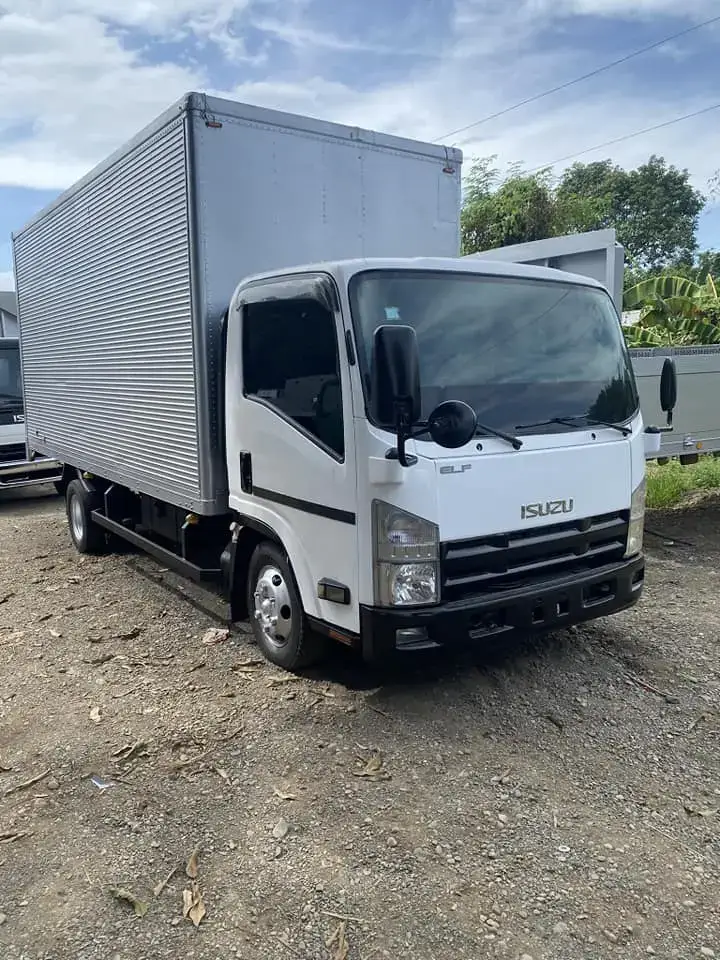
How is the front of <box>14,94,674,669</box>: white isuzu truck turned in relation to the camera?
facing the viewer and to the right of the viewer

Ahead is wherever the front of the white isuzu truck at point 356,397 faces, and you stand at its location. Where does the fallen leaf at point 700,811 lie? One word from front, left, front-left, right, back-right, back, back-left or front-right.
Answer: front

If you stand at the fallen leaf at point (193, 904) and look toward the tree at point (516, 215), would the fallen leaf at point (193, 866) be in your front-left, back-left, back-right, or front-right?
front-left

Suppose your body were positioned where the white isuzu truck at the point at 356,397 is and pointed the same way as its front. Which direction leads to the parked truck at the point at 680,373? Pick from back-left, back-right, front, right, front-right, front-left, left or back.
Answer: left

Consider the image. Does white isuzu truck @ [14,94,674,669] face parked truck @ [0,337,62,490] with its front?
no

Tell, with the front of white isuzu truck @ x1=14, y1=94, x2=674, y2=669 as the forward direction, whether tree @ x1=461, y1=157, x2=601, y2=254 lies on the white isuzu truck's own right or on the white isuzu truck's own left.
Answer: on the white isuzu truck's own left

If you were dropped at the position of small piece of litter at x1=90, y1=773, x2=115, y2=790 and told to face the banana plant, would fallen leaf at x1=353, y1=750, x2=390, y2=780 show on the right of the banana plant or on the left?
right

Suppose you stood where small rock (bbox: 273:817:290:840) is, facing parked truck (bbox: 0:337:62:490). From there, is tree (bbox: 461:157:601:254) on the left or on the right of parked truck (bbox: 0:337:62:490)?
right

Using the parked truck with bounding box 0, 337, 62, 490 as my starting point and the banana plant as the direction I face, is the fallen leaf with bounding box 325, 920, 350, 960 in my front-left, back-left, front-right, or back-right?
front-right

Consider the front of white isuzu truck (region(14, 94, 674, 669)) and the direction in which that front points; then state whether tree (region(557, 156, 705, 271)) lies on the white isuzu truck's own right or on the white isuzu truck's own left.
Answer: on the white isuzu truck's own left

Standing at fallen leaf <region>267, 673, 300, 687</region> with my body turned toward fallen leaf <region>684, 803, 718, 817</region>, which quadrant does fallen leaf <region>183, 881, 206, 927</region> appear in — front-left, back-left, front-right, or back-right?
front-right

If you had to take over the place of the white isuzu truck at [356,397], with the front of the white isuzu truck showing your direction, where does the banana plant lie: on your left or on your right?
on your left

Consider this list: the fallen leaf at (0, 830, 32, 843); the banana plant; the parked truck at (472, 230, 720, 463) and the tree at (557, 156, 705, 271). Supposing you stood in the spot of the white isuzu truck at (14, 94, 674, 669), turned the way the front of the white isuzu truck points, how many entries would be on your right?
1

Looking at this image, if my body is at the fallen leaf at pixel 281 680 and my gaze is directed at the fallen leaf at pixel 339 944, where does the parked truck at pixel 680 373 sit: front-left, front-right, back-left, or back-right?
back-left

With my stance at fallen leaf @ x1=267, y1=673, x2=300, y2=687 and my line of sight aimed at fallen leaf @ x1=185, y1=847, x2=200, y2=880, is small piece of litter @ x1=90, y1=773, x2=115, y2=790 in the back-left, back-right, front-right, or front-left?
front-right

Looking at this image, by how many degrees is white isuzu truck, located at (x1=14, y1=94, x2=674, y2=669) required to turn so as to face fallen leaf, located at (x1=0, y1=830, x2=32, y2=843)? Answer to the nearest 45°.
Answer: approximately 90° to its right

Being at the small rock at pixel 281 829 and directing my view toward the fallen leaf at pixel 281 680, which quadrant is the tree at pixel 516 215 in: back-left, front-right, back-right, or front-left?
front-right
